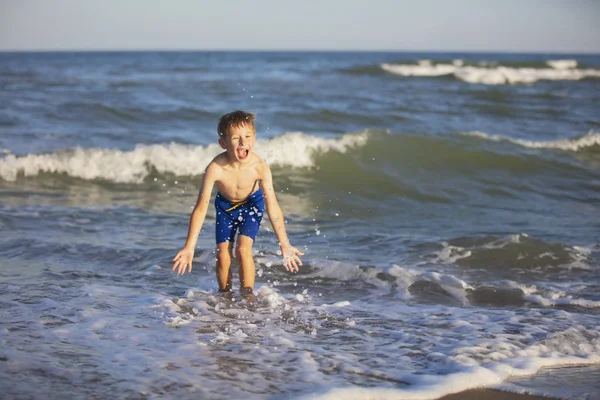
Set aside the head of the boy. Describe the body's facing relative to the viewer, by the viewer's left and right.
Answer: facing the viewer

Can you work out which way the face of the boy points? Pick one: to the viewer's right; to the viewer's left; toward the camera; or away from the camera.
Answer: toward the camera
